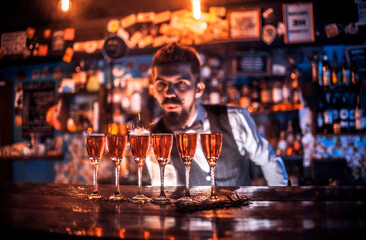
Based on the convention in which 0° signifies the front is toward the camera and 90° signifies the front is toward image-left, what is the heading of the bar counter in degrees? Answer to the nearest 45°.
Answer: approximately 0°

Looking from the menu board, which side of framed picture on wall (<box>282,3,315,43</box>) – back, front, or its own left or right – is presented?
right

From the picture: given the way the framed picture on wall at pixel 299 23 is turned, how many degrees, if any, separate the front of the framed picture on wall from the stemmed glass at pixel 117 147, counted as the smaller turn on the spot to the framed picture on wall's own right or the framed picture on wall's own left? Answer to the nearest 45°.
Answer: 0° — it already faces it

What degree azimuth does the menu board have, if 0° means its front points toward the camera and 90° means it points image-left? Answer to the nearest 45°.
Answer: approximately 0°
